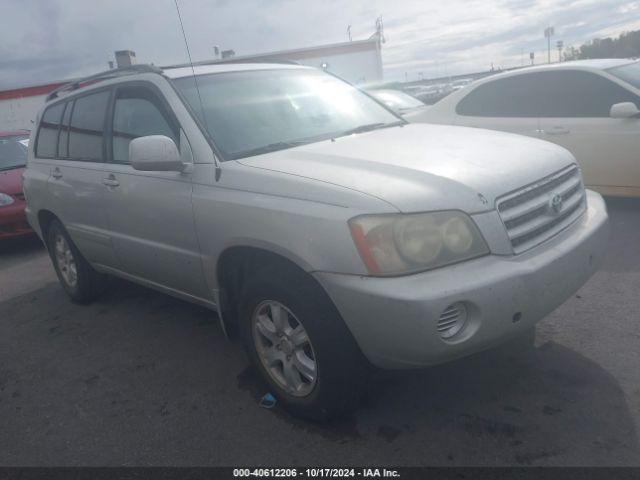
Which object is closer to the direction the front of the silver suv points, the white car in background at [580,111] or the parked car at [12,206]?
the white car in background

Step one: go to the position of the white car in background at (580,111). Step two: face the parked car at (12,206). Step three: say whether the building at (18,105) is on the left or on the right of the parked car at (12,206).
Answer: right

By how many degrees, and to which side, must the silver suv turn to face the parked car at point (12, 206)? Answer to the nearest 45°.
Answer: approximately 180°

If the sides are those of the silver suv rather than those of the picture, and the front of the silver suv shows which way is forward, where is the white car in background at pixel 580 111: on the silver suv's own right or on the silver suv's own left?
on the silver suv's own left

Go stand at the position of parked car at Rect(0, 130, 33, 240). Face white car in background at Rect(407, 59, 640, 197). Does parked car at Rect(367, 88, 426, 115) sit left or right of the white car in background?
left

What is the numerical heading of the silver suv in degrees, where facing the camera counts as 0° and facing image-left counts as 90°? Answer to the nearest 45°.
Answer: approximately 315°

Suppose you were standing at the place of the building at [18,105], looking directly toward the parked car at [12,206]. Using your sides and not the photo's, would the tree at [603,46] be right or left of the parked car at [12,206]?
left

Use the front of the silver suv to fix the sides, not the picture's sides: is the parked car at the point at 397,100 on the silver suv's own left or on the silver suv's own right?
on the silver suv's own left

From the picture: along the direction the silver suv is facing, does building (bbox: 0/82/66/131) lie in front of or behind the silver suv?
behind

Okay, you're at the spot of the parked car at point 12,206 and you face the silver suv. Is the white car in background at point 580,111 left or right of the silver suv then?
left

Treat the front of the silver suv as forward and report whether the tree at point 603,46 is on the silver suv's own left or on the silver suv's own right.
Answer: on the silver suv's own left
